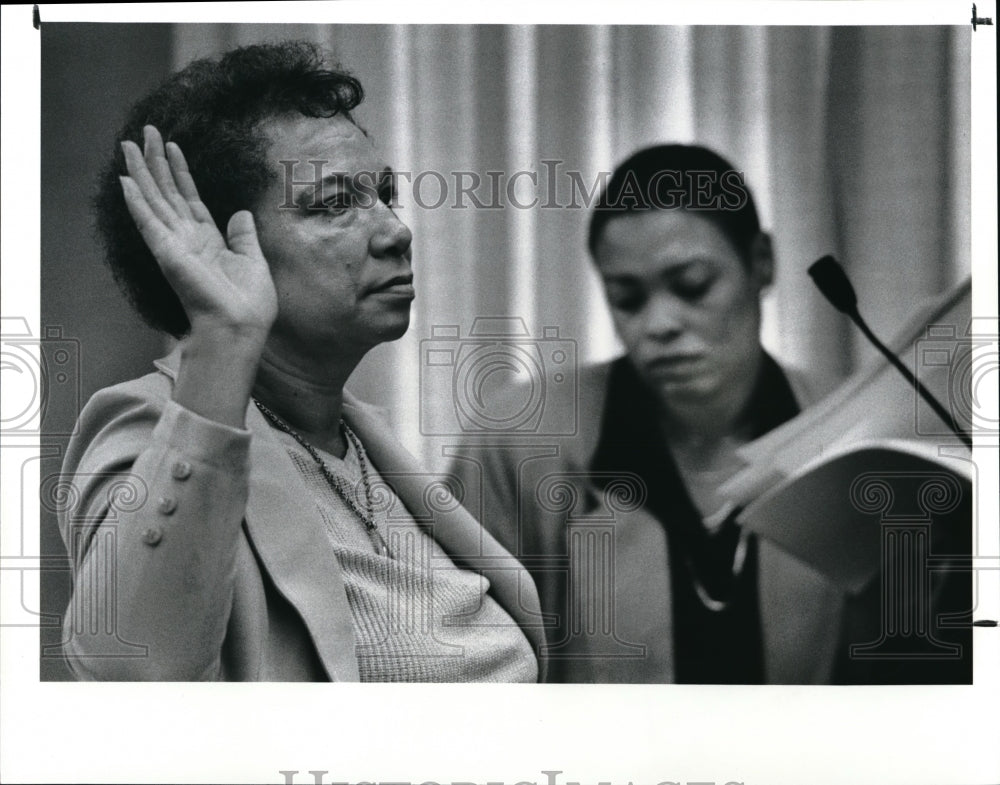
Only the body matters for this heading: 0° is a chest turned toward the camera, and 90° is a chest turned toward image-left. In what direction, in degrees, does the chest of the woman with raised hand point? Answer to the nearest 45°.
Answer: approximately 315°

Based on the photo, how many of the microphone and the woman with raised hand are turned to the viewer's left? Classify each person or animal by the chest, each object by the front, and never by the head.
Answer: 1

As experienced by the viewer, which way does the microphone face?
facing to the left of the viewer

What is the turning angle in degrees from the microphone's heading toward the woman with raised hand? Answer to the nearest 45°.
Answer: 0° — it already faces them

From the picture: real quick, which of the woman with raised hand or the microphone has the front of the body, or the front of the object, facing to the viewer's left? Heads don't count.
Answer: the microphone

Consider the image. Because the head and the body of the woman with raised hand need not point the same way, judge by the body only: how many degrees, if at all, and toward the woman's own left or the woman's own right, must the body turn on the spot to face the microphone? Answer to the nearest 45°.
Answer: approximately 45° to the woman's own left

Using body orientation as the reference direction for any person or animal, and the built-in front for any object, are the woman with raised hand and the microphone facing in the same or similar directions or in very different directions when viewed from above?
very different directions
